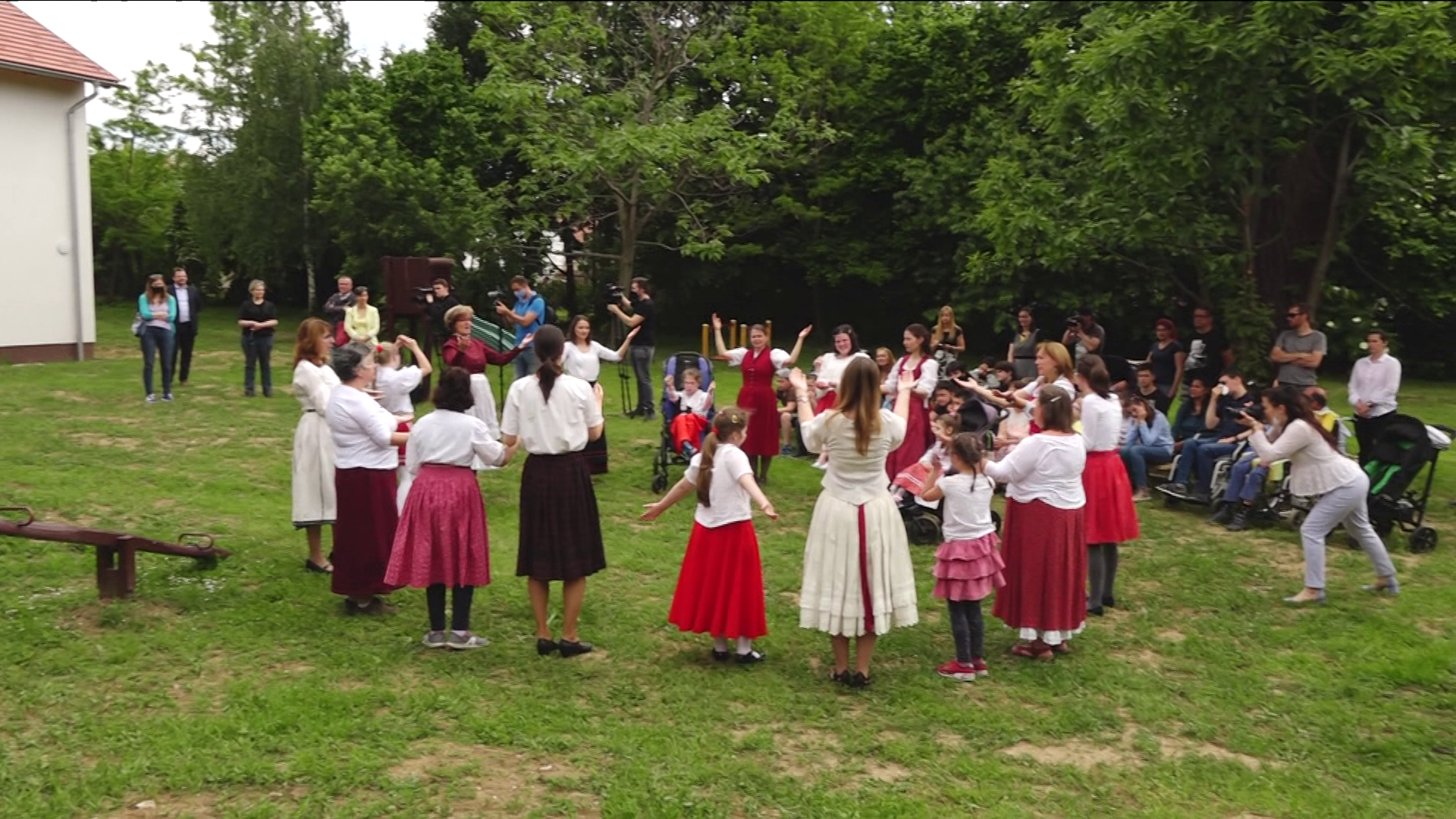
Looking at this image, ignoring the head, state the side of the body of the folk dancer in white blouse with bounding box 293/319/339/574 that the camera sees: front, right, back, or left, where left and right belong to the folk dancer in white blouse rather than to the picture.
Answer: right

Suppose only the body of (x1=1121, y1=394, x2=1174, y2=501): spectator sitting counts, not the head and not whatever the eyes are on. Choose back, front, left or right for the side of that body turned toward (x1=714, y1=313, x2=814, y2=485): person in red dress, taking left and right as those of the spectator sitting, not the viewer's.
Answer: front

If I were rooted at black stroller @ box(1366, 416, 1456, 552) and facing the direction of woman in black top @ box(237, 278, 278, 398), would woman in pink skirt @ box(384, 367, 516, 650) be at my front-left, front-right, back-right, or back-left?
front-left

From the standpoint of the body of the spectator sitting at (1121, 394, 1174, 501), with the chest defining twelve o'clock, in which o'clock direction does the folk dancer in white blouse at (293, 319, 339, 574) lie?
The folk dancer in white blouse is roughly at 12 o'clock from the spectator sitting.

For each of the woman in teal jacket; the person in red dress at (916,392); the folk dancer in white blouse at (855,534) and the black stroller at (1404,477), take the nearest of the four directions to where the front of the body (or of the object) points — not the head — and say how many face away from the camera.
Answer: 1

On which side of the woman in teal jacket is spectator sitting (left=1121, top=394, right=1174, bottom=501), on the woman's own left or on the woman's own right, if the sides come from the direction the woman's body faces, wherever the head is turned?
on the woman's own left

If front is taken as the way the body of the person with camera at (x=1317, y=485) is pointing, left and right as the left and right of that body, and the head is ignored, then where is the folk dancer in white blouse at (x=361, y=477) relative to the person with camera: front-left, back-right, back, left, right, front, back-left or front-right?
front-left

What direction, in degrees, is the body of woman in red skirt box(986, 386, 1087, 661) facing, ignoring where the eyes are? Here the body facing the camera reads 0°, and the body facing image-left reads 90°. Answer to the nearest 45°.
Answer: approximately 135°

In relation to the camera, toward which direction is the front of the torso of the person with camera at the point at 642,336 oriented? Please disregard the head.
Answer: to the viewer's left

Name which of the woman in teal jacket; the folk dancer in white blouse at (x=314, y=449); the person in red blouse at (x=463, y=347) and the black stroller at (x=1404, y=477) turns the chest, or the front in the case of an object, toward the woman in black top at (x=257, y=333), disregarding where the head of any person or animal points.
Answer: the black stroller

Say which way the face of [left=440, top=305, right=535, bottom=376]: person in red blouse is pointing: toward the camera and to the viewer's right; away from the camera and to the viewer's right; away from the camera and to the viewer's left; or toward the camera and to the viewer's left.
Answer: toward the camera and to the viewer's right

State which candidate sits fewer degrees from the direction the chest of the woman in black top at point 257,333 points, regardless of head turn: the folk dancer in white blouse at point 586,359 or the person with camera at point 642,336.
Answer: the folk dancer in white blouse

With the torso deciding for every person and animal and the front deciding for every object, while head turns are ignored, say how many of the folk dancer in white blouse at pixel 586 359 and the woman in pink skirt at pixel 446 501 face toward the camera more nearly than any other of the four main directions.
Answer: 1

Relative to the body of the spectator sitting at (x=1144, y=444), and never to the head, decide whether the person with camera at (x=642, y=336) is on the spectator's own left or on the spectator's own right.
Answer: on the spectator's own right

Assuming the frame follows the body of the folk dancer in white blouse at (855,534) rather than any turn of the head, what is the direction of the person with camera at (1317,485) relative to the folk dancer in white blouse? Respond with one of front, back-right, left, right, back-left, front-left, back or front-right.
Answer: front-right

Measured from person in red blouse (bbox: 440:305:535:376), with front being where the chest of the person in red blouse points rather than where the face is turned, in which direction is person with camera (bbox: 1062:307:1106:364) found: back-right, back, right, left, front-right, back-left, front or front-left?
front-left

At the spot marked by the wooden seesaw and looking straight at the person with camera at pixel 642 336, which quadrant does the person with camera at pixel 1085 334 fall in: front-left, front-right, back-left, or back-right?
front-right
